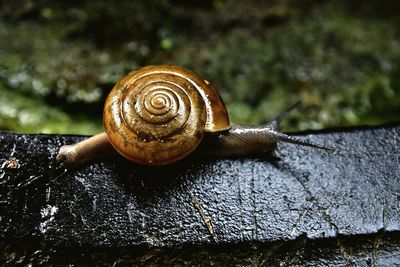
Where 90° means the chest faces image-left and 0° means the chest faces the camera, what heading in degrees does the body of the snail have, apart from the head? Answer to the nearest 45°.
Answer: approximately 270°
